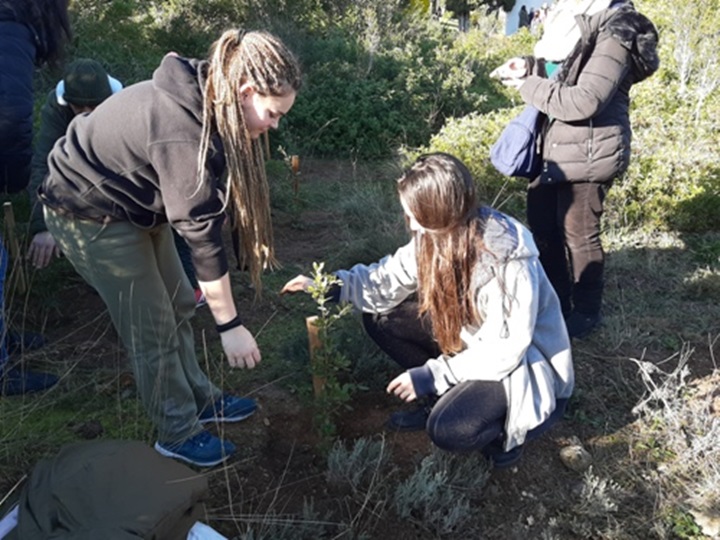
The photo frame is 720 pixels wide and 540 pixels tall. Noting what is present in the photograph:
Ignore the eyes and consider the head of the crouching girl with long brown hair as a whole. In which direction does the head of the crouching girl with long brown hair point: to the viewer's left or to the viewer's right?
to the viewer's left

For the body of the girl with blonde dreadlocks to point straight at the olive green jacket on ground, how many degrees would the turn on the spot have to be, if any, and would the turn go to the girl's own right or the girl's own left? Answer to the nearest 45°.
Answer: approximately 135° to the girl's own right

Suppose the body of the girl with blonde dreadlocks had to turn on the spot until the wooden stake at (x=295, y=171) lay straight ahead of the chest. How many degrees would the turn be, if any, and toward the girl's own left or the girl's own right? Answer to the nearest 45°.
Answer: approximately 90° to the girl's own left

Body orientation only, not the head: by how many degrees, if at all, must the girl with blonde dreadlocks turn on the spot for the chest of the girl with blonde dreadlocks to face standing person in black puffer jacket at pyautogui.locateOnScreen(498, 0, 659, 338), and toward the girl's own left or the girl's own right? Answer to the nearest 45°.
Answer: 0° — they already face them

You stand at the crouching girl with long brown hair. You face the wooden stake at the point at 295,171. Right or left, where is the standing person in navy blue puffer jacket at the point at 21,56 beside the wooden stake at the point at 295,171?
left

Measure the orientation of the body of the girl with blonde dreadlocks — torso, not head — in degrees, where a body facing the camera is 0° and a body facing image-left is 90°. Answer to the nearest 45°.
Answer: approximately 270°

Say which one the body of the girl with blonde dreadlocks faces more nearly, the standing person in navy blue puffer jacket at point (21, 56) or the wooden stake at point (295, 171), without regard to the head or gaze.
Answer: the wooden stake

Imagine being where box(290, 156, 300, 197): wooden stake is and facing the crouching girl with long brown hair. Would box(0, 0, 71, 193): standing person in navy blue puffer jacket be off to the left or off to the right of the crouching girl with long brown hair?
right

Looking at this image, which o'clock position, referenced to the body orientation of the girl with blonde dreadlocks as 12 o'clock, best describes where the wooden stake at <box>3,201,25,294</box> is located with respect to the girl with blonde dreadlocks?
The wooden stake is roughly at 8 o'clock from the girl with blonde dreadlocks.

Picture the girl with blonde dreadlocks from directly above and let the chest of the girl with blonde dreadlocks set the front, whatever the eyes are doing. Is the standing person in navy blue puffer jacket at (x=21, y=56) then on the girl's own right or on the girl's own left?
on the girl's own left
